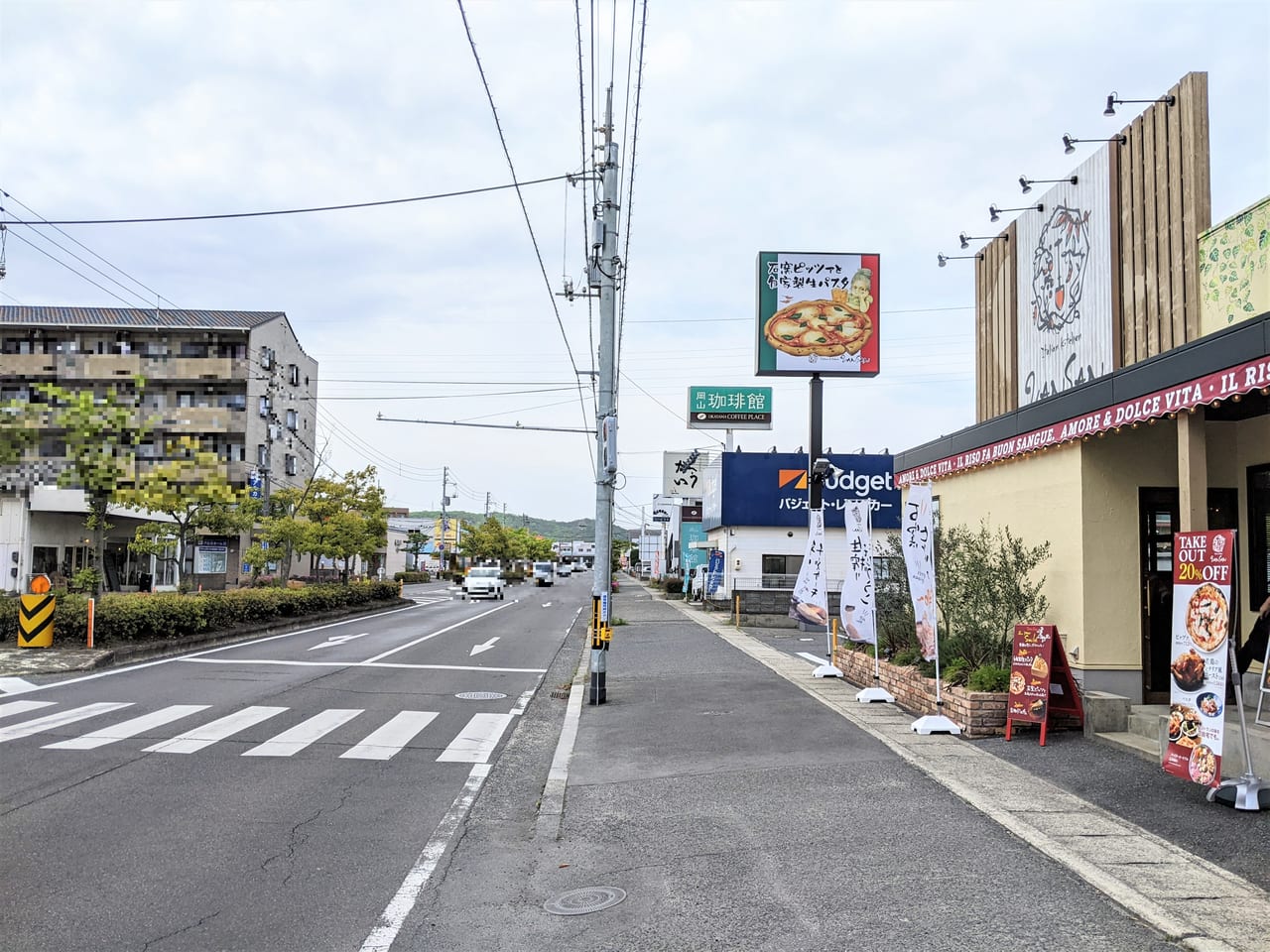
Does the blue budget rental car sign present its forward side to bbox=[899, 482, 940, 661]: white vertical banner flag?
yes

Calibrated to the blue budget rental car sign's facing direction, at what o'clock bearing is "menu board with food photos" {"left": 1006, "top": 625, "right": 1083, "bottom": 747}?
The menu board with food photos is roughly at 12 o'clock from the blue budget rental car sign.

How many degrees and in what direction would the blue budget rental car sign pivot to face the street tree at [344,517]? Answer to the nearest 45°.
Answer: approximately 90° to its right

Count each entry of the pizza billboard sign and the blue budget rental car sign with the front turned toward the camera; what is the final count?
2

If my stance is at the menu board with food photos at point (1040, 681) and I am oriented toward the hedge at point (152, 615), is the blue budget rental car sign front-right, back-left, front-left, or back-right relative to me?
front-right

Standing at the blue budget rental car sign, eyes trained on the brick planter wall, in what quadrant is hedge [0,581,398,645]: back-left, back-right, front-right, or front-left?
front-right

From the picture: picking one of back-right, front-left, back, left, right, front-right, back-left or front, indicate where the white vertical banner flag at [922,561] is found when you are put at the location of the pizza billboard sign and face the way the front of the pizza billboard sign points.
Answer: front

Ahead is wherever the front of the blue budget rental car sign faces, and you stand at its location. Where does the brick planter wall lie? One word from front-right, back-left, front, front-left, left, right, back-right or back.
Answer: front

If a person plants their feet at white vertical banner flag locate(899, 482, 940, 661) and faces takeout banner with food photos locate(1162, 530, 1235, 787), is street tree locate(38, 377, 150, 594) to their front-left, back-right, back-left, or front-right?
back-right

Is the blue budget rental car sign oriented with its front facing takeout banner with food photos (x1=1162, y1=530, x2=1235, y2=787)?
yes

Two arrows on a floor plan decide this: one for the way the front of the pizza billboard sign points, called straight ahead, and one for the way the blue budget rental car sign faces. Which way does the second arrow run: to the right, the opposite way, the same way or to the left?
the same way

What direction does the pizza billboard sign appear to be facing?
toward the camera

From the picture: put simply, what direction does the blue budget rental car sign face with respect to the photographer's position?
facing the viewer

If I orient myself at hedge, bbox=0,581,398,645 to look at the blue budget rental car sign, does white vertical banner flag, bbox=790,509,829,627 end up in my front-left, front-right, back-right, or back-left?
front-right
